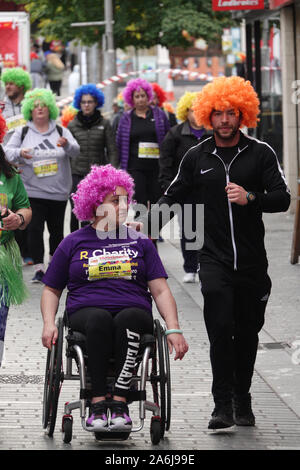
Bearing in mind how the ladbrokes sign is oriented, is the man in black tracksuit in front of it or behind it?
in front

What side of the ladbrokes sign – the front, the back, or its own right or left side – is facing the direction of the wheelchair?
front

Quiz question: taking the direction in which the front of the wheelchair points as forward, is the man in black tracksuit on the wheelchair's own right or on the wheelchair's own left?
on the wheelchair's own left

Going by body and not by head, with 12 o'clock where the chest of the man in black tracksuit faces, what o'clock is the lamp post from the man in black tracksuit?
The lamp post is roughly at 6 o'clock from the man in black tracksuit.

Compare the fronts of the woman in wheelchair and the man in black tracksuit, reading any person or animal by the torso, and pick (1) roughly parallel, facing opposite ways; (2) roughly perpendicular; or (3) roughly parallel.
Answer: roughly parallel

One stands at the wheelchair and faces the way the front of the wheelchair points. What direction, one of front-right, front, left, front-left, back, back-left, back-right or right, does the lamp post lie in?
back

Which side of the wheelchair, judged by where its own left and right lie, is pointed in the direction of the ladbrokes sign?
back

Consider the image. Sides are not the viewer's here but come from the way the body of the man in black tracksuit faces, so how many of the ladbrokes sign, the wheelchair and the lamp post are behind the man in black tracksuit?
2

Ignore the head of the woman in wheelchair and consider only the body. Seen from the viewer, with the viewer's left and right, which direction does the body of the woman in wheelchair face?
facing the viewer

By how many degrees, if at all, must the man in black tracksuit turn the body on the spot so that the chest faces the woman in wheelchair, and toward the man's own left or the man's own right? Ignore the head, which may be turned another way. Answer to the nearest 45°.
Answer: approximately 45° to the man's own right

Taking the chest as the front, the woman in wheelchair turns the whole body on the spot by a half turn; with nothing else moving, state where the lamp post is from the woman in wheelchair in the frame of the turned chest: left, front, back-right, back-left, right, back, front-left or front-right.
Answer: front

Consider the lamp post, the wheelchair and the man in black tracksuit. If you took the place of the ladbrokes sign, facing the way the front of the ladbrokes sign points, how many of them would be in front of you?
2
